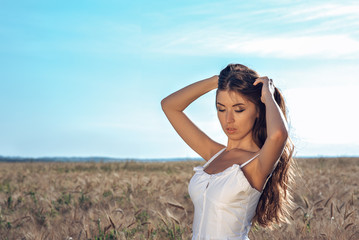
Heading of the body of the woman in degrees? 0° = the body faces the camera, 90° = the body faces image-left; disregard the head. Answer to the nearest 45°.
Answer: approximately 45°

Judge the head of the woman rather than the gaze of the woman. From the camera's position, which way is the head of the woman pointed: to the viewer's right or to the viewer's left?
to the viewer's left
